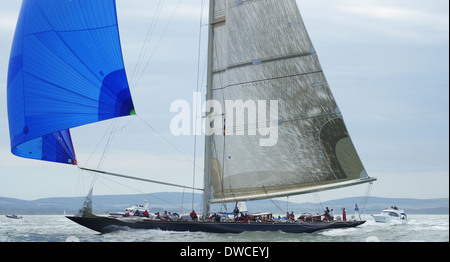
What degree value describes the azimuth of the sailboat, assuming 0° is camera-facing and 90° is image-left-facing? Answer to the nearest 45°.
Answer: approximately 90°
